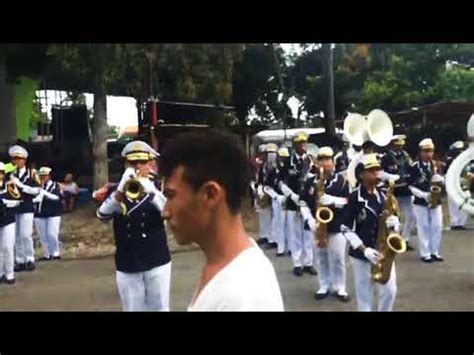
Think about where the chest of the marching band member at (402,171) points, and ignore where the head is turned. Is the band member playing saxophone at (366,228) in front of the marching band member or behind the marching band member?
in front

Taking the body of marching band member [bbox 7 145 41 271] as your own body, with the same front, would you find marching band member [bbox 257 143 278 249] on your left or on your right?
on your left

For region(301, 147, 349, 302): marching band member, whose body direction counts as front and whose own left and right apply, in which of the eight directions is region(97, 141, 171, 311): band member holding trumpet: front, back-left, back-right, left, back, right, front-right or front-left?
front-right

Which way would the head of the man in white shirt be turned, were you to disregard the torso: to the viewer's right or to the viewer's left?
to the viewer's left
